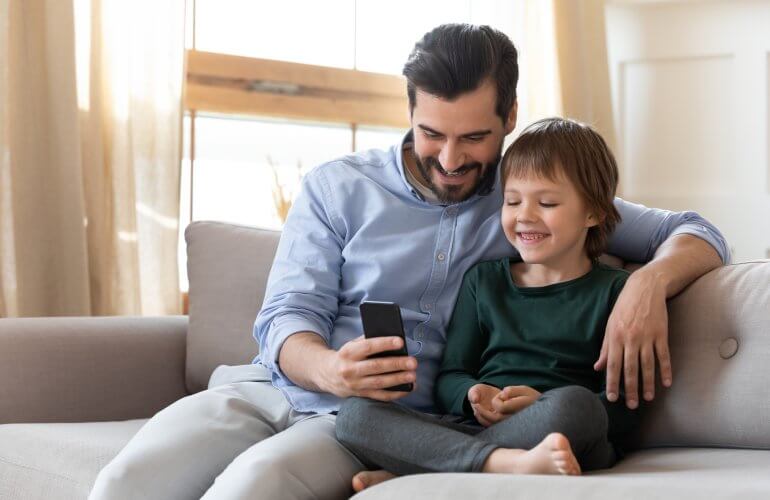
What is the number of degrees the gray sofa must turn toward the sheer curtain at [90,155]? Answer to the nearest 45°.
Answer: approximately 90° to its right

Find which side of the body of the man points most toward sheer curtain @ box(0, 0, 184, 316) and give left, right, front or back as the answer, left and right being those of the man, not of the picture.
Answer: right

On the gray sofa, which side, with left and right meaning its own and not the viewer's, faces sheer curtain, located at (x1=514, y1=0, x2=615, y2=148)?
back

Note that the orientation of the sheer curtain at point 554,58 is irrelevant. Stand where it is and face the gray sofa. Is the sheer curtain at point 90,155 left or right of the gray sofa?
right
